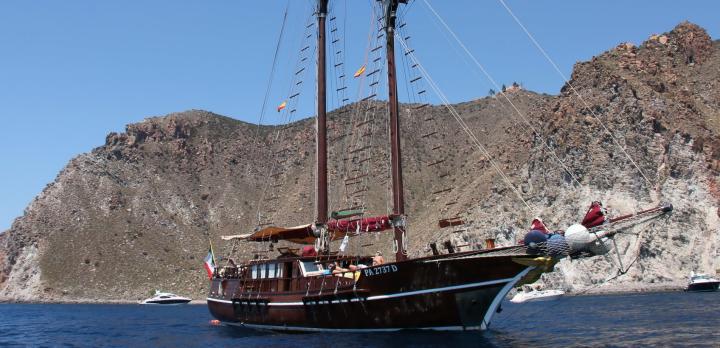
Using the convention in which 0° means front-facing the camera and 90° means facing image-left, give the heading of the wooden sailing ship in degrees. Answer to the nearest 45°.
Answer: approximately 315°
